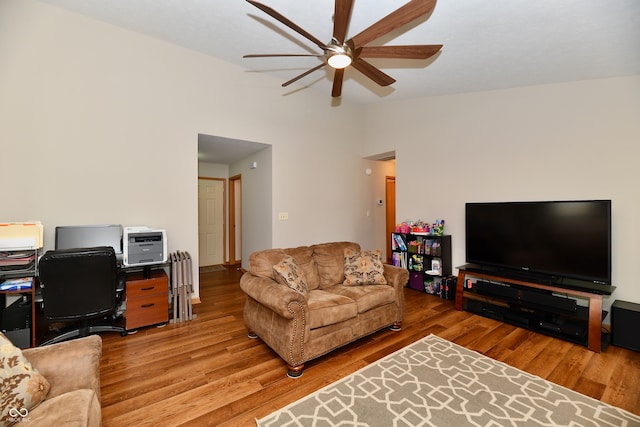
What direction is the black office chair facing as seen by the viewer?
away from the camera

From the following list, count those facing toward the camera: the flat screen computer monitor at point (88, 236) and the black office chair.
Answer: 1

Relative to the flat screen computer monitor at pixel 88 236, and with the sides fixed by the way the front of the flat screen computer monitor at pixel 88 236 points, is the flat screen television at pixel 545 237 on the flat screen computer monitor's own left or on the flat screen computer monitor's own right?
on the flat screen computer monitor's own left

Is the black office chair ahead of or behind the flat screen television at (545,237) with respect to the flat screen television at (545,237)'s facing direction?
ahead

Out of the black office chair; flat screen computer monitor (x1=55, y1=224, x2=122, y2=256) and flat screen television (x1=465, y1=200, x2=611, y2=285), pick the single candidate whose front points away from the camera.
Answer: the black office chair

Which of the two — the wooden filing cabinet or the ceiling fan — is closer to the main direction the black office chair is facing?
the wooden filing cabinet

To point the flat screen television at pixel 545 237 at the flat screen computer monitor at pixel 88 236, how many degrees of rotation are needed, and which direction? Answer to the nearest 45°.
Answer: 0° — it already faces it

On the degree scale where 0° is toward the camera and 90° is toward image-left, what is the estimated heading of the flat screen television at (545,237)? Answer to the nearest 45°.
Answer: approximately 45°

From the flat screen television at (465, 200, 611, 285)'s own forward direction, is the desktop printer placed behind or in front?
in front

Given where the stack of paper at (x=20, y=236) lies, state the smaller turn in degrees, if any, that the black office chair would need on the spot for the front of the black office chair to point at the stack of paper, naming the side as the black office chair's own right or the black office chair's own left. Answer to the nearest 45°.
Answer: approximately 45° to the black office chair's own left

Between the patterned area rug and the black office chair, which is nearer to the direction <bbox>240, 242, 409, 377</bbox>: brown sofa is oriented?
the patterned area rug
